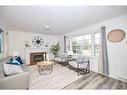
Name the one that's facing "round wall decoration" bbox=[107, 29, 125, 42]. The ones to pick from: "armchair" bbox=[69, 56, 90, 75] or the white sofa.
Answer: the white sofa

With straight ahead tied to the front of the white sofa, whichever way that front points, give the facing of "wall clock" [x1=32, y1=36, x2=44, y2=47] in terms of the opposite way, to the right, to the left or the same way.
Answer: to the right

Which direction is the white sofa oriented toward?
to the viewer's right

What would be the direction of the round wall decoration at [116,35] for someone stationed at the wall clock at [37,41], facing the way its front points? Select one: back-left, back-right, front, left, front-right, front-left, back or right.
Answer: front-left

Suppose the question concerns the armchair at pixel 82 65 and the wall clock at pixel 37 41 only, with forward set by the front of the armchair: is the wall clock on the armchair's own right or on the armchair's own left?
on the armchair's own right

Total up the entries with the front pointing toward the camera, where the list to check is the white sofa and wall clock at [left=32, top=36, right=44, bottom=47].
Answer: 1

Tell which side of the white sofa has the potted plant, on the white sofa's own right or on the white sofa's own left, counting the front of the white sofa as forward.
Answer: on the white sofa's own left

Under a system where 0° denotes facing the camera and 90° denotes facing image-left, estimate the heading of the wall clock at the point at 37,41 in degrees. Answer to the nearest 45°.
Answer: approximately 0°

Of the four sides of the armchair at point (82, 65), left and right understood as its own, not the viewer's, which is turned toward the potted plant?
right

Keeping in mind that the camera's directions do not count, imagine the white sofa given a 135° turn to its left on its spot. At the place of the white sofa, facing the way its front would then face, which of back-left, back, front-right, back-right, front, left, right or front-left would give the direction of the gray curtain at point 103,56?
back-right

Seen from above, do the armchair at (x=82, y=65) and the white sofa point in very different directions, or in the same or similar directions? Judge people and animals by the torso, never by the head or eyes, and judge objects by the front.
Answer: very different directions

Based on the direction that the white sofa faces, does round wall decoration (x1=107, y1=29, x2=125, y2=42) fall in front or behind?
in front
